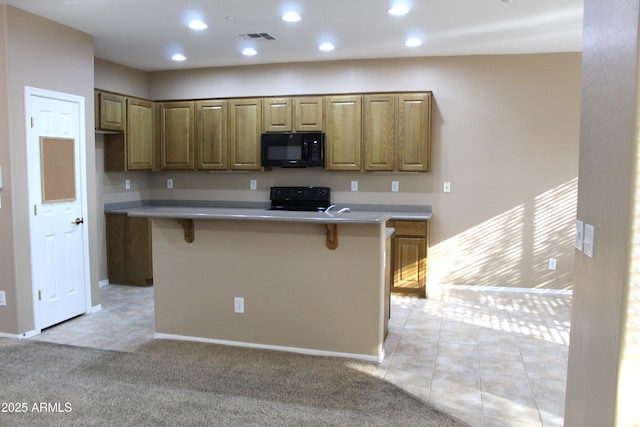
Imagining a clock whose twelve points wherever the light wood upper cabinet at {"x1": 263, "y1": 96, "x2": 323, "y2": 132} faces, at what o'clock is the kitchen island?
The kitchen island is roughly at 12 o'clock from the light wood upper cabinet.

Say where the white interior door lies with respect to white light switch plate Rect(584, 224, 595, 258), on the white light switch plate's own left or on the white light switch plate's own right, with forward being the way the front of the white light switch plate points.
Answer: on the white light switch plate's own right

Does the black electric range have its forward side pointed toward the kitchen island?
yes

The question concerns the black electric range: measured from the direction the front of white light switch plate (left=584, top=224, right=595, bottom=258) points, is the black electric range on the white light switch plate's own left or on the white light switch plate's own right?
on the white light switch plate's own right

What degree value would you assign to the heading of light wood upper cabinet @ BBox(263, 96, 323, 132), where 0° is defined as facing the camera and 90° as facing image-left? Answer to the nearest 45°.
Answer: approximately 0°

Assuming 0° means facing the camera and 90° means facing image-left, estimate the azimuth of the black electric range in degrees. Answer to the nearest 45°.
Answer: approximately 0°

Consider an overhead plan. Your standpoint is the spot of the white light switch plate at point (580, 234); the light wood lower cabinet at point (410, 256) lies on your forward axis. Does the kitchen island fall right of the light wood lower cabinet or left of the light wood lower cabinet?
left

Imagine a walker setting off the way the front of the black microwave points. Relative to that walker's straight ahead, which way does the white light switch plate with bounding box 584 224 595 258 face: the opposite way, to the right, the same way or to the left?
to the right
